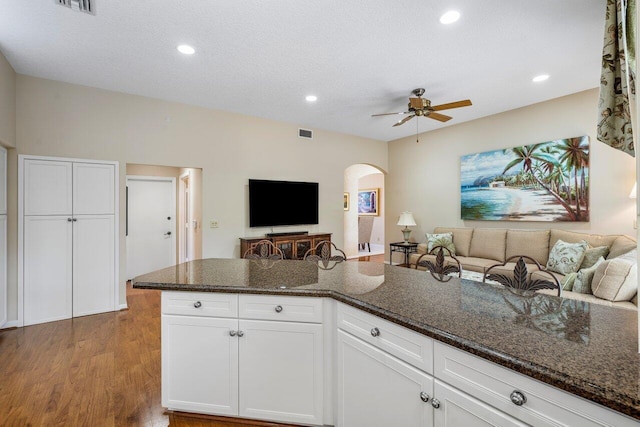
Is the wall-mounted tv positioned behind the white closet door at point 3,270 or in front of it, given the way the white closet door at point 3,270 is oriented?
in front

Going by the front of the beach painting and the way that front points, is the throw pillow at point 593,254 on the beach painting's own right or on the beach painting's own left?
on the beach painting's own left

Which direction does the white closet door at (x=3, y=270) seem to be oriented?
to the viewer's right

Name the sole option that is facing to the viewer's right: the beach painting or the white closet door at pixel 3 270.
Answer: the white closet door

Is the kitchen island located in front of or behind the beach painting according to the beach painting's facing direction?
in front

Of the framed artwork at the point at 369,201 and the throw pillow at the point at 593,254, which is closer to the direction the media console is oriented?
the throw pillow

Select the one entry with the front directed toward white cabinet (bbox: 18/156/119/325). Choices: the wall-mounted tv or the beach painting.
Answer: the beach painting

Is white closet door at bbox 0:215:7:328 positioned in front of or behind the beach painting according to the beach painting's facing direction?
in front

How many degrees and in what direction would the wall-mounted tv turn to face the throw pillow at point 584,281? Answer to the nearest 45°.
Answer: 0° — it already faces it

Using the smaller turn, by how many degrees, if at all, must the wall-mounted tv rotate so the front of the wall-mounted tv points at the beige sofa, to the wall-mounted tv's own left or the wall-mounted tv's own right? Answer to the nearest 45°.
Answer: approximately 45° to the wall-mounted tv's own left
